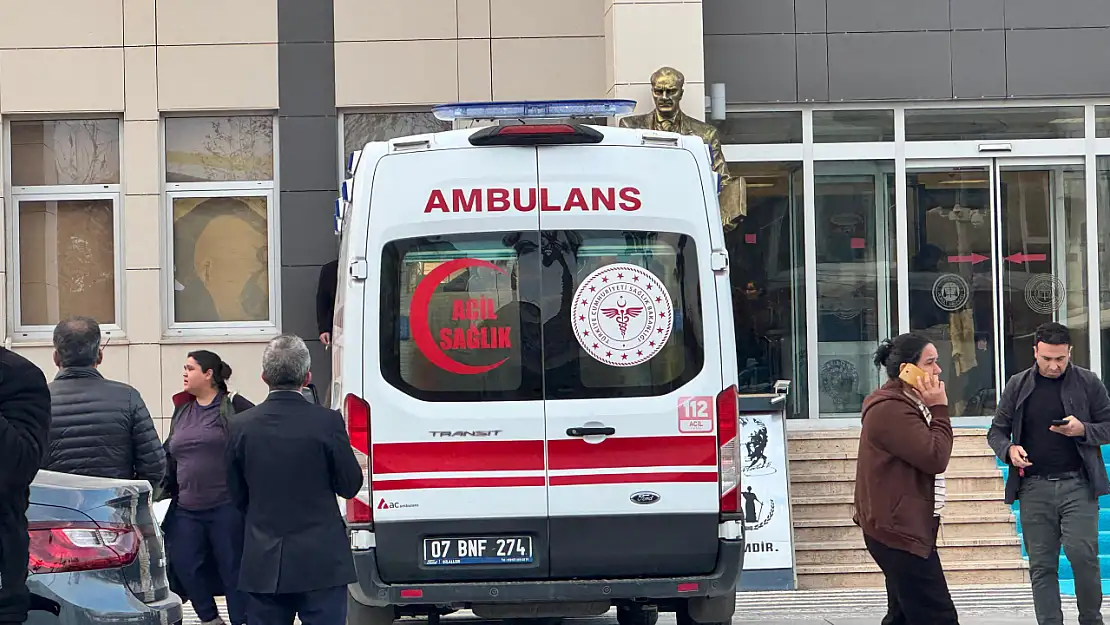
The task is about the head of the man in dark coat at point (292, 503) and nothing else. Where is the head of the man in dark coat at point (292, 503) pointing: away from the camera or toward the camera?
away from the camera

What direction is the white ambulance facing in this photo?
away from the camera

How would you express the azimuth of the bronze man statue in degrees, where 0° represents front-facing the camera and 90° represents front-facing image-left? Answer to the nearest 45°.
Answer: approximately 0°

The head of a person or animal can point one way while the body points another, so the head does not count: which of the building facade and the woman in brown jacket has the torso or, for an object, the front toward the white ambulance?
the building facade

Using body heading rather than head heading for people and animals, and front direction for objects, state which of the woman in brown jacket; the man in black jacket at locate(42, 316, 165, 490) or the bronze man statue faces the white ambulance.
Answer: the bronze man statue

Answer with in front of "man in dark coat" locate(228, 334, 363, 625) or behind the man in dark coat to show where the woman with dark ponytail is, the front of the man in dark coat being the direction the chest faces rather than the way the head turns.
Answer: in front

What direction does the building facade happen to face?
toward the camera

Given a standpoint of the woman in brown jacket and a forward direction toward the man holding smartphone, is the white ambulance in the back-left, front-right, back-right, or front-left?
back-left

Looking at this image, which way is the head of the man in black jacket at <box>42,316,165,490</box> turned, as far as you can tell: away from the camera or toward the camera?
away from the camera

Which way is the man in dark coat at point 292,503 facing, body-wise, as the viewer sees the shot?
away from the camera

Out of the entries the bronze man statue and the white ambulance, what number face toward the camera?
1

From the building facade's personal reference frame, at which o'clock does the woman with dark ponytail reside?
The woman with dark ponytail is roughly at 1 o'clock from the building facade.

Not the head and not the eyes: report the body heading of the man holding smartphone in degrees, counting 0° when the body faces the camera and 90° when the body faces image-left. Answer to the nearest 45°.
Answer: approximately 0°

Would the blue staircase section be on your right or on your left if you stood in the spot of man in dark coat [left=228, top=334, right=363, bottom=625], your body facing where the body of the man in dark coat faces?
on your right

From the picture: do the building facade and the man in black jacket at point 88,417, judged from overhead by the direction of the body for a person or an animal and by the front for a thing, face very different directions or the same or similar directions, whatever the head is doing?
very different directions

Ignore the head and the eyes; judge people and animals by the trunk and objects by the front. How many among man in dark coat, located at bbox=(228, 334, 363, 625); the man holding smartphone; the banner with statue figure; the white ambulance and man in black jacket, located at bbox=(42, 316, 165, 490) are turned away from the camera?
3
